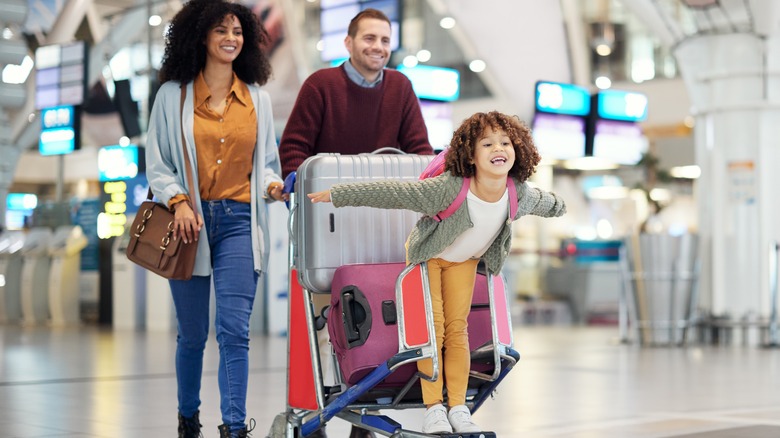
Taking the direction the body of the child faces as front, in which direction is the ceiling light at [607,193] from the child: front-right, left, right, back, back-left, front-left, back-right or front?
back-left

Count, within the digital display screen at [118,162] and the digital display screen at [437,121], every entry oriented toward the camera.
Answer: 2

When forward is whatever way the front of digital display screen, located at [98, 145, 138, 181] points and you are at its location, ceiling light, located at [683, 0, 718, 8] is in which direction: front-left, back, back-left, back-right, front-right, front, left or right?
front-left

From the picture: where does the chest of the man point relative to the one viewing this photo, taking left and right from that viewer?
facing the viewer and to the right of the viewer

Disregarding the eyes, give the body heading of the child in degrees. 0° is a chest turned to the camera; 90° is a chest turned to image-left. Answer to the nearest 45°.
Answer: approximately 315°

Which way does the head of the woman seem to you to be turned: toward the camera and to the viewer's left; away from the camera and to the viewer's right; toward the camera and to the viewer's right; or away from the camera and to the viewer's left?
toward the camera and to the viewer's right

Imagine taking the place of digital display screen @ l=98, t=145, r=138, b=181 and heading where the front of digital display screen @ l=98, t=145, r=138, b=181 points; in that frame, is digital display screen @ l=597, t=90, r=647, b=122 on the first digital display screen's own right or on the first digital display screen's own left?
on the first digital display screen's own left

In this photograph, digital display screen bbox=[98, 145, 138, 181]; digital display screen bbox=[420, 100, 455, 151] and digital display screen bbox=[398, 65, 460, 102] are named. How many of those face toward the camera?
3

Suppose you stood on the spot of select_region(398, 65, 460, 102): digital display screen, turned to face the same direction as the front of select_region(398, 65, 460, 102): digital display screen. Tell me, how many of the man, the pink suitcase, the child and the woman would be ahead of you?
4
